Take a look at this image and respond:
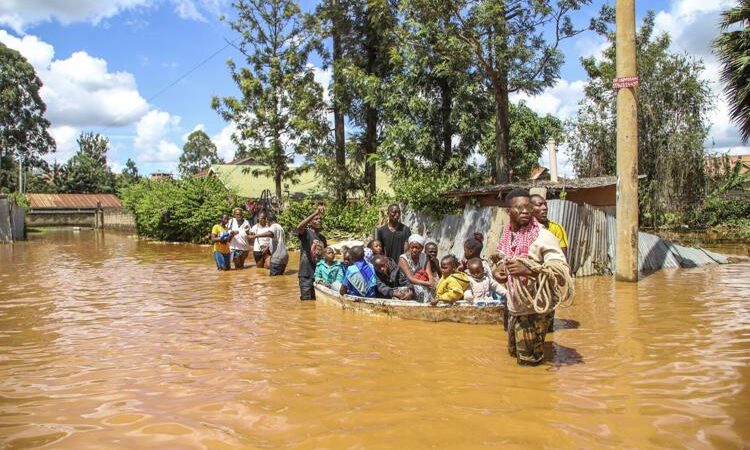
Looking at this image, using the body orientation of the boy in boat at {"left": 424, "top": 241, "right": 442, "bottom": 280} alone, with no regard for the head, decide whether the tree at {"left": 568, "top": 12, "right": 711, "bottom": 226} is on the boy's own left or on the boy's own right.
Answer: on the boy's own left

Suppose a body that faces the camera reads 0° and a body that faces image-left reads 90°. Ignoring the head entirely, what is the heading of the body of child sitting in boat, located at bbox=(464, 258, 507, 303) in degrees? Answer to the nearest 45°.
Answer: approximately 0°

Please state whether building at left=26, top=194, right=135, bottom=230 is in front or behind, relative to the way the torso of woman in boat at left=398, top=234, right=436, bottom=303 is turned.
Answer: behind

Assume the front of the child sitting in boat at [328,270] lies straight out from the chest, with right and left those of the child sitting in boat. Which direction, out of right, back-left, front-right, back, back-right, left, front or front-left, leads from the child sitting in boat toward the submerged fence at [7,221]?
back

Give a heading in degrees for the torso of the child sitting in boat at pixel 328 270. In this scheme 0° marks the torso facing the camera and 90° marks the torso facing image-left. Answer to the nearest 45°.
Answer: approximately 315°
